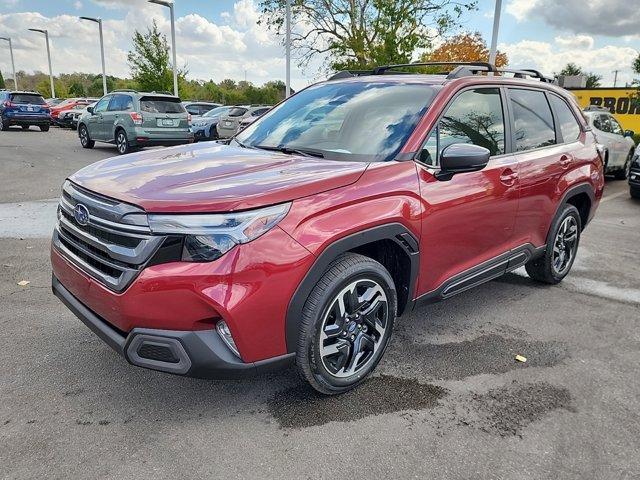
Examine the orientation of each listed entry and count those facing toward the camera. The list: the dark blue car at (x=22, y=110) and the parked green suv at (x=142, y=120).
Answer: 0

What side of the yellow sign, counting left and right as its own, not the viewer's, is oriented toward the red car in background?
right

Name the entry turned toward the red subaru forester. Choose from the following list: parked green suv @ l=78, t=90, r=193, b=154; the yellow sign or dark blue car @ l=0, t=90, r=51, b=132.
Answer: the yellow sign

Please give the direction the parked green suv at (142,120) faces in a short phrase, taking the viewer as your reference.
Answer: facing away from the viewer and to the left of the viewer

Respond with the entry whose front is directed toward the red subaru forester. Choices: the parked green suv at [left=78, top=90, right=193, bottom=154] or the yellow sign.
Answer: the yellow sign

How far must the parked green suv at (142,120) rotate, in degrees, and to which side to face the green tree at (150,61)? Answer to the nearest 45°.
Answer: approximately 45° to its right

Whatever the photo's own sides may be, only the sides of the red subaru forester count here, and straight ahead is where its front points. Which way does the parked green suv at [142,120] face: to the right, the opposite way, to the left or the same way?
to the right

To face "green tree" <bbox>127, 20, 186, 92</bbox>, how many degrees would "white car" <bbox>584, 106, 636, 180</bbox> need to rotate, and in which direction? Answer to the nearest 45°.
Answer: approximately 180°

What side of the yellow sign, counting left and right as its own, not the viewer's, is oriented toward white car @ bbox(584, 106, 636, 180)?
front
